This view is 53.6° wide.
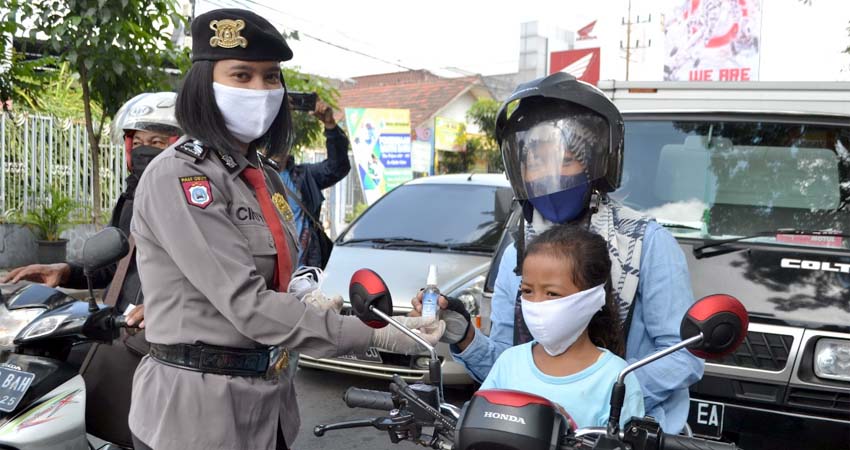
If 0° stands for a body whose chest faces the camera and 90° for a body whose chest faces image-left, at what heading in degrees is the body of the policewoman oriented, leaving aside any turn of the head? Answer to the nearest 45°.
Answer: approximately 315°

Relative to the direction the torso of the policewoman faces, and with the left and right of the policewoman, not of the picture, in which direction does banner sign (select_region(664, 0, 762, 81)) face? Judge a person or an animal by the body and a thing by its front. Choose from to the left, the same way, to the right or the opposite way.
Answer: to the right

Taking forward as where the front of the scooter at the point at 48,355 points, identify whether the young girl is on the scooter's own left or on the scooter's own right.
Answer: on the scooter's own left

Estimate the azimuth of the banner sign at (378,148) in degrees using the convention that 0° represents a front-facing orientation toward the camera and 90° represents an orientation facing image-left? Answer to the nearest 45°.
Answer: approximately 0°

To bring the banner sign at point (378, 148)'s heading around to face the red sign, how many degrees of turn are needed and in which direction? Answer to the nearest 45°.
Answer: approximately 135° to its left

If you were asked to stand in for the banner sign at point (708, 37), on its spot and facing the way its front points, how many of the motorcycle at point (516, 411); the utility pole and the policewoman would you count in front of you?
2

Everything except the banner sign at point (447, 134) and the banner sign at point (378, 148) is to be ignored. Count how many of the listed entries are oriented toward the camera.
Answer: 2

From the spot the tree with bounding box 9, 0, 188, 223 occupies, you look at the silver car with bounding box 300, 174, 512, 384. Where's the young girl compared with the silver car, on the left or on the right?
right
